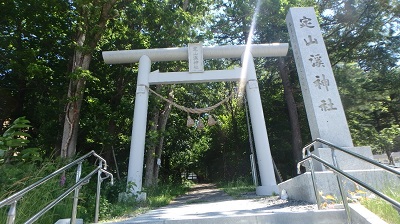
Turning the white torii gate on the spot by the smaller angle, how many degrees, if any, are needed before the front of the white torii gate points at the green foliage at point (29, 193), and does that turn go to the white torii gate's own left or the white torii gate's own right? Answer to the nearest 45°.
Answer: approximately 45° to the white torii gate's own right

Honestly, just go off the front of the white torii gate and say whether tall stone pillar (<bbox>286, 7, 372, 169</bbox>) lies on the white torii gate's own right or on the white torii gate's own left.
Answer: on the white torii gate's own left

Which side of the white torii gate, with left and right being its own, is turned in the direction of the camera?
front
